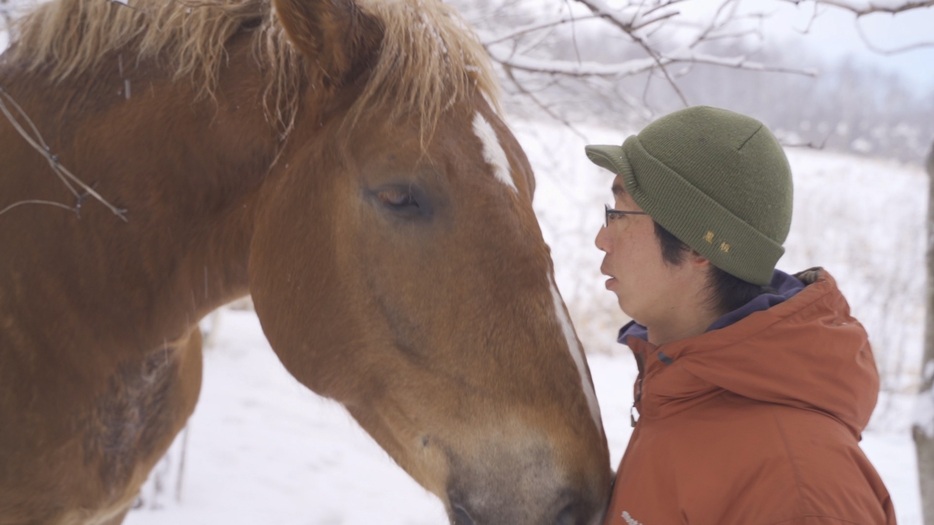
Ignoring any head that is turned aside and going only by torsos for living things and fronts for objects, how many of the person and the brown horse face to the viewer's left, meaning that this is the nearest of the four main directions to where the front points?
1

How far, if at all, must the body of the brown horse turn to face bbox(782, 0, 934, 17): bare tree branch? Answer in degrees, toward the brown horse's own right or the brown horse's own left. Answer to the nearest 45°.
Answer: approximately 45° to the brown horse's own left

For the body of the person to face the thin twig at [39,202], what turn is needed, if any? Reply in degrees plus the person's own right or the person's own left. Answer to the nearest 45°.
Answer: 0° — they already face it

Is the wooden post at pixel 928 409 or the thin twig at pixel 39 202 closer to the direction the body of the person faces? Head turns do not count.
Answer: the thin twig

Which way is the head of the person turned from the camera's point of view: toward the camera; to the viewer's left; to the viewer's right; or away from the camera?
to the viewer's left

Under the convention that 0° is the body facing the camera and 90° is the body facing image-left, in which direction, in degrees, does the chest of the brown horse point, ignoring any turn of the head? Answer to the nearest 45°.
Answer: approximately 270°

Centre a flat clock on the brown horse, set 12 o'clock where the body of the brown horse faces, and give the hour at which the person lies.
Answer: The person is roughly at 1 o'clock from the brown horse.

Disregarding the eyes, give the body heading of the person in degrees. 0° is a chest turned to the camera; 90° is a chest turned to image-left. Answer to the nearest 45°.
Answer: approximately 90°

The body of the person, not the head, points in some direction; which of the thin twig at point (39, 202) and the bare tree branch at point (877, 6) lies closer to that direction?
the thin twig
